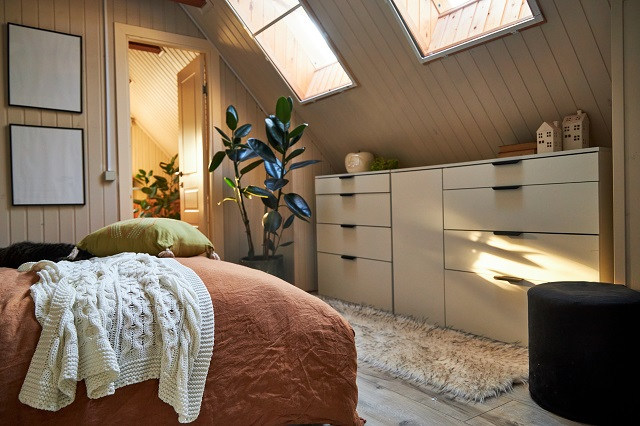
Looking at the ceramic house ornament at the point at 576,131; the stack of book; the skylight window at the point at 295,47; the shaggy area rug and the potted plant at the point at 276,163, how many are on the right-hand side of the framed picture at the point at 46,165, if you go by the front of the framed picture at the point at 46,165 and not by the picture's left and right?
0

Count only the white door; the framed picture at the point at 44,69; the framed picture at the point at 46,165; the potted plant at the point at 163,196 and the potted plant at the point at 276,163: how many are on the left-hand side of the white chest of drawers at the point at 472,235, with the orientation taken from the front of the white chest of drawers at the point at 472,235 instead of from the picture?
0

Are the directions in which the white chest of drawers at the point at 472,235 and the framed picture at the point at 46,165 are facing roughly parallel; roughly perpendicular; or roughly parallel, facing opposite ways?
roughly perpendicular

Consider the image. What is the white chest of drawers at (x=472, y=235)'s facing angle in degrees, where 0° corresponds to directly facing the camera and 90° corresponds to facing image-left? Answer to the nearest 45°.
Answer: approximately 45°

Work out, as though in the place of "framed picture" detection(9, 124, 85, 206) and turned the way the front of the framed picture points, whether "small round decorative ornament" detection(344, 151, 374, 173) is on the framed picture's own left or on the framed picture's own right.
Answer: on the framed picture's own left

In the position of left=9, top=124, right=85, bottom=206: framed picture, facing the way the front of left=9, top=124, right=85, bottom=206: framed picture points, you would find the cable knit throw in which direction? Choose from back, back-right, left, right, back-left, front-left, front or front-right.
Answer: front

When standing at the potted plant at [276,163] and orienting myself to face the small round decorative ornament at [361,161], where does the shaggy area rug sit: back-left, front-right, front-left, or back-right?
front-right

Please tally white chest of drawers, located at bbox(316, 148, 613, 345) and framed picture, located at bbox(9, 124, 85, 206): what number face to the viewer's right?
0

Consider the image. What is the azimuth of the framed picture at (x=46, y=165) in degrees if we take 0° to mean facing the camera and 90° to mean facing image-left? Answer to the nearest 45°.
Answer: approximately 0°

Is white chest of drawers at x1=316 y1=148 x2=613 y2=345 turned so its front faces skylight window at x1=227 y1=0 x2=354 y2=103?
no

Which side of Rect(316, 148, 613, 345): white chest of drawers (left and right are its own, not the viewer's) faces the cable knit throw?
front

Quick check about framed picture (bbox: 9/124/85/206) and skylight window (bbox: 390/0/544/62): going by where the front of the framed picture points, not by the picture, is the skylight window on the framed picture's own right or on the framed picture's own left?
on the framed picture's own left

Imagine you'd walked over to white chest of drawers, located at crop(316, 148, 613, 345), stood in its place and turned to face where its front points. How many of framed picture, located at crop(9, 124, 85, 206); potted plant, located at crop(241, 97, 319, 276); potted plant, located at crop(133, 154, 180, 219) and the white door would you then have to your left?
0

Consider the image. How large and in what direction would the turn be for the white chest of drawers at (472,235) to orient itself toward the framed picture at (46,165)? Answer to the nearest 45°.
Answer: approximately 45° to its right

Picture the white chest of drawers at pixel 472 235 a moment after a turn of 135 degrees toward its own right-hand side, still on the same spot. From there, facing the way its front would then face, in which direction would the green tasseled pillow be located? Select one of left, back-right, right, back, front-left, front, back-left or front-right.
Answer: back-left

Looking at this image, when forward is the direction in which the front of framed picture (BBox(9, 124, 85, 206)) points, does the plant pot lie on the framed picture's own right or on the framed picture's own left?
on the framed picture's own left

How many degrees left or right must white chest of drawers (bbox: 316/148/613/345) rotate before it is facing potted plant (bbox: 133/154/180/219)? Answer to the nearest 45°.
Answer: approximately 90° to its right
